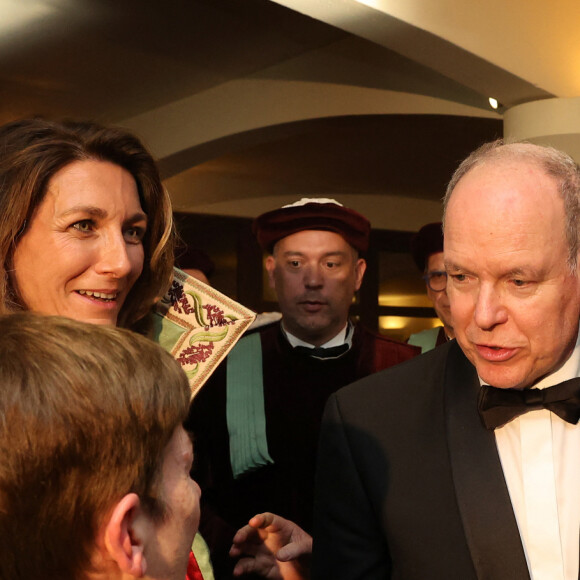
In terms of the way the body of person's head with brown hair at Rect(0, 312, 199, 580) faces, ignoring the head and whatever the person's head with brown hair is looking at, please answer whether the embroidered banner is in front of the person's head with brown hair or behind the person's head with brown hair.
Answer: in front

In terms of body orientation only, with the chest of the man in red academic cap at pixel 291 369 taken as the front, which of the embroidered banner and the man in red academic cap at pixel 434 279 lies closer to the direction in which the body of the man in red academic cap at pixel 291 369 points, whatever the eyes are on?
the embroidered banner

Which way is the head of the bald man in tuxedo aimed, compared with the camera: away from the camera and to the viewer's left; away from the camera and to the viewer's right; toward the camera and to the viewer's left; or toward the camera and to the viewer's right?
toward the camera and to the viewer's left

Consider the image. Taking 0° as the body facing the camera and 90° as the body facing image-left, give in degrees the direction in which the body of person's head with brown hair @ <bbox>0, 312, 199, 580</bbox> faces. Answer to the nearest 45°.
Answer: approximately 225°

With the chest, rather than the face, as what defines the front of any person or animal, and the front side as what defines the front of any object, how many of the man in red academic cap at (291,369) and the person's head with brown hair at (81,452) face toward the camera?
1
